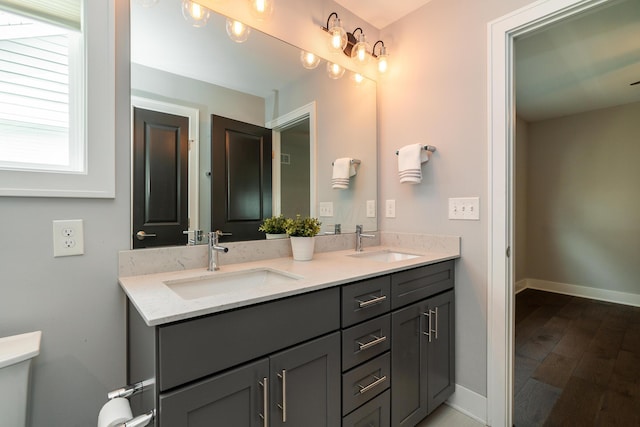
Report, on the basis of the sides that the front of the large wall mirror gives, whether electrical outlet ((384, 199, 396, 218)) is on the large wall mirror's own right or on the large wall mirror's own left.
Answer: on the large wall mirror's own left

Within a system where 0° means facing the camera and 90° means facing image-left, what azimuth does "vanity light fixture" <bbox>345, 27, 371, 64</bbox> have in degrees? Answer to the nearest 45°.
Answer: approximately 315°

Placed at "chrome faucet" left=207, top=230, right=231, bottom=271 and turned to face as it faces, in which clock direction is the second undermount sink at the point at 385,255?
The second undermount sink is roughly at 10 o'clock from the chrome faucet.

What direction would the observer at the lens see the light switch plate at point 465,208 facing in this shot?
facing the viewer

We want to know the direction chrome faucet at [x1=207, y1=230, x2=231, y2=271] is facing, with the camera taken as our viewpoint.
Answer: facing the viewer and to the right of the viewer

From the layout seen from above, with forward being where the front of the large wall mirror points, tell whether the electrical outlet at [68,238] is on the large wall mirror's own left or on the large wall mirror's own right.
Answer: on the large wall mirror's own right

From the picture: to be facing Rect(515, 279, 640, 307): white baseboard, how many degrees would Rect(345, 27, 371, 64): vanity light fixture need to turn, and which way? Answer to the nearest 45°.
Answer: approximately 90° to its left

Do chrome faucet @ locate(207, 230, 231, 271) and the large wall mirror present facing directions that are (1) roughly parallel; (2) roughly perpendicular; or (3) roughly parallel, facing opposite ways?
roughly parallel
